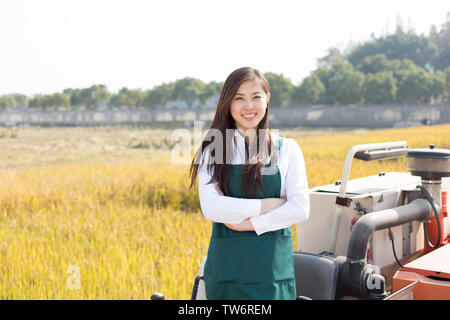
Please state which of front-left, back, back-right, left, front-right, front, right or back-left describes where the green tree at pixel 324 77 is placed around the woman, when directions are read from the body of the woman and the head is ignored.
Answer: back

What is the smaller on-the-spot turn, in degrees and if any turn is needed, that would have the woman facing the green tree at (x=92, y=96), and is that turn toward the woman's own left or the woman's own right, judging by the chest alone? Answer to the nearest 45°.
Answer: approximately 180°

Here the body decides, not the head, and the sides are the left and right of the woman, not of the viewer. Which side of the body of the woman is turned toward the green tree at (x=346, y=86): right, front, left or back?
back

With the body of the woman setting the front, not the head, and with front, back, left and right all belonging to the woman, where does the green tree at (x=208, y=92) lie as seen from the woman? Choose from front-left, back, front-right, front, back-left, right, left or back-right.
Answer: back

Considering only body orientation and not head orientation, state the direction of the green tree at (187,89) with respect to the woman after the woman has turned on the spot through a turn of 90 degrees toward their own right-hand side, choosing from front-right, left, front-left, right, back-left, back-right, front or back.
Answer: right

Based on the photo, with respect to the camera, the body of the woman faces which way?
toward the camera

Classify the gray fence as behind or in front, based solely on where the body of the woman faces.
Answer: behind

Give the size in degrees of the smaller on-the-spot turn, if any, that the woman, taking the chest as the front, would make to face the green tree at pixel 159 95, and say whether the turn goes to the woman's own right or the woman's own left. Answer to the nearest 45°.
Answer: approximately 180°

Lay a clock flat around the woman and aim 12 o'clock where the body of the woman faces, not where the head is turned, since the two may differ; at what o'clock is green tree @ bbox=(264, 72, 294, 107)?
The green tree is roughly at 6 o'clock from the woman.
